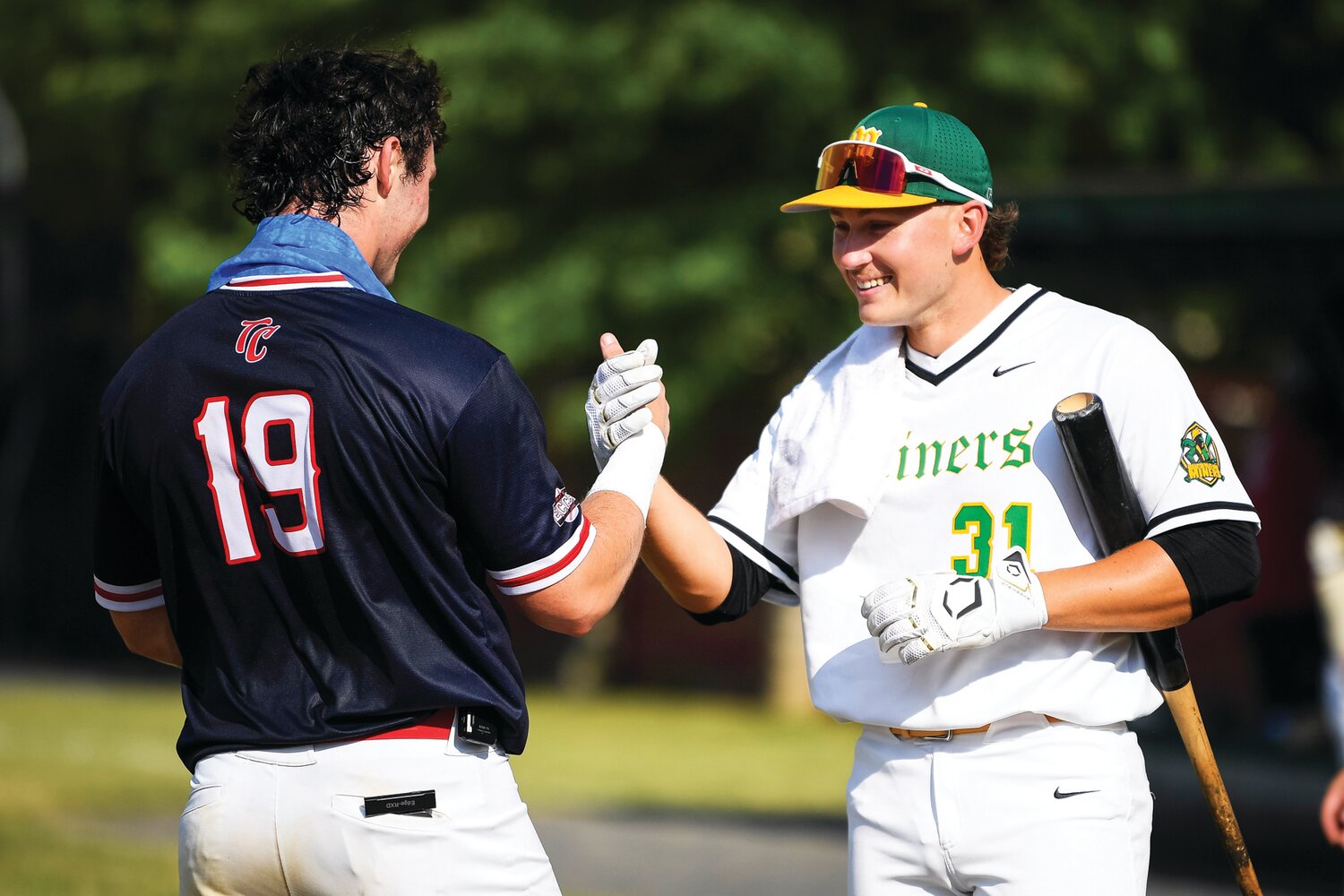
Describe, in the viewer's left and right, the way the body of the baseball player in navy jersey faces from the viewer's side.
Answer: facing away from the viewer and to the right of the viewer

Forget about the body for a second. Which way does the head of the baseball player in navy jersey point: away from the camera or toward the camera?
away from the camera

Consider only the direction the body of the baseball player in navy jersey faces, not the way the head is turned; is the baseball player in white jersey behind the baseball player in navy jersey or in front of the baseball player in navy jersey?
in front

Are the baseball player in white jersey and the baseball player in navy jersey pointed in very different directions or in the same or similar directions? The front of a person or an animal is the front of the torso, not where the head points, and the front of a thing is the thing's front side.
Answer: very different directions

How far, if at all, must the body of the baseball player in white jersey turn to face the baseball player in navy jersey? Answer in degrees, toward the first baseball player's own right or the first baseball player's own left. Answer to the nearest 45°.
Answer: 0° — they already face them
